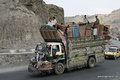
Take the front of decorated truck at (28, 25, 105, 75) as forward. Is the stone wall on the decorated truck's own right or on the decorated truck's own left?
on the decorated truck's own right

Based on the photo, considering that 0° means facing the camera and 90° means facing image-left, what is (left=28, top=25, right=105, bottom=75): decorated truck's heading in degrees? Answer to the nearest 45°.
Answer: approximately 45°
